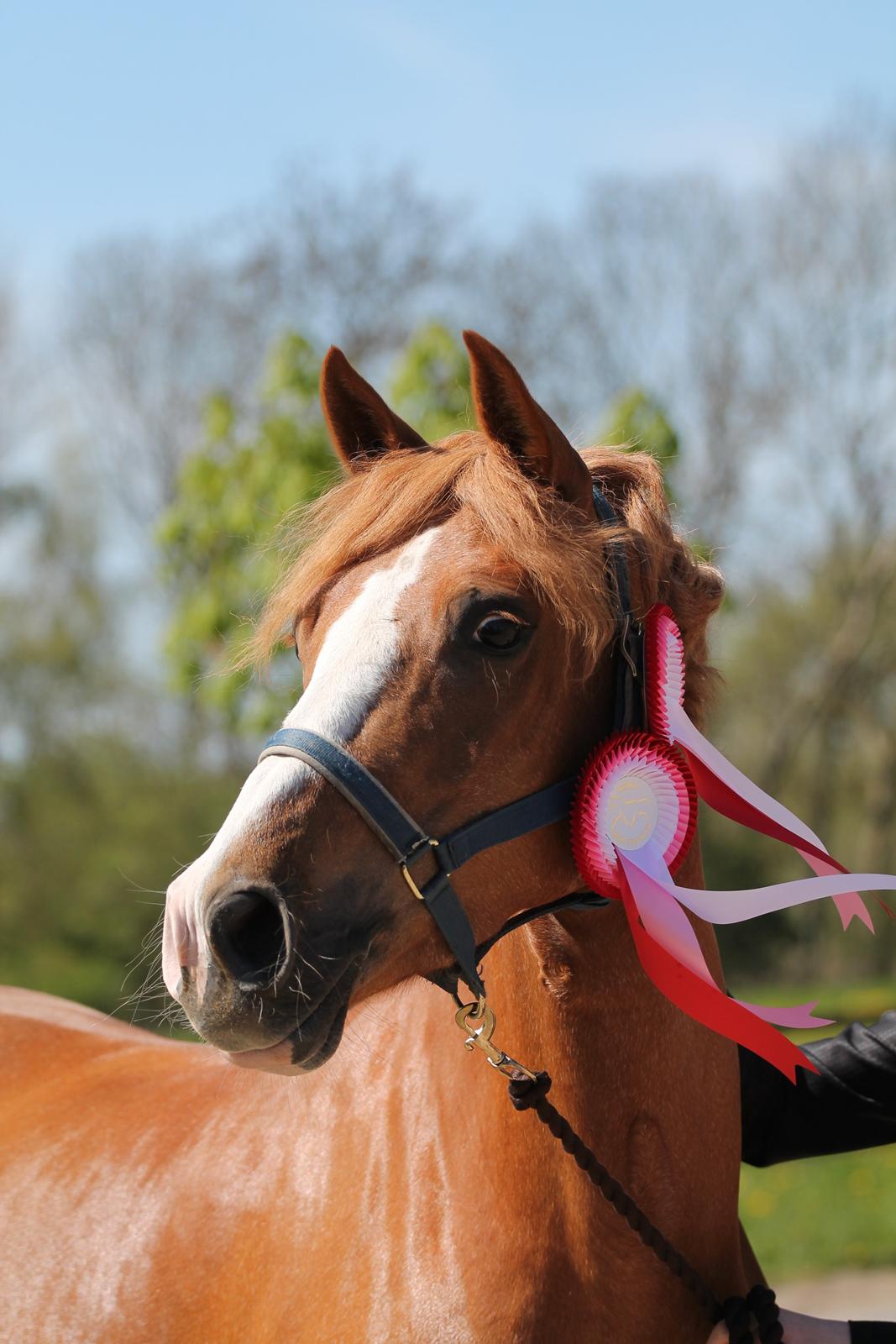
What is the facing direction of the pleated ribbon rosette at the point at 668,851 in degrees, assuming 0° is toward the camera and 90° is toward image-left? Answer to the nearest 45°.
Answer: approximately 315°

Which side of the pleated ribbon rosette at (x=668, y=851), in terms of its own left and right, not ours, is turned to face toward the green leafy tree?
back
